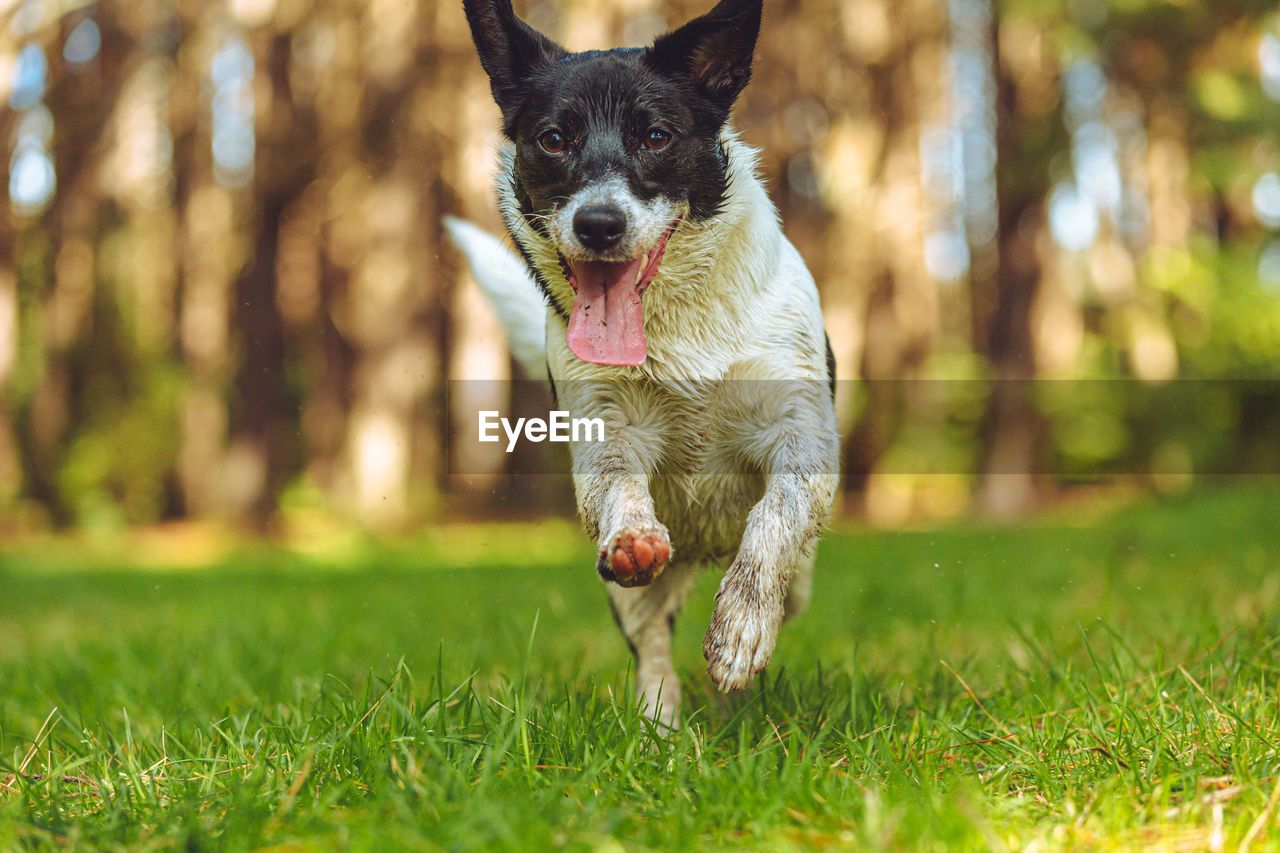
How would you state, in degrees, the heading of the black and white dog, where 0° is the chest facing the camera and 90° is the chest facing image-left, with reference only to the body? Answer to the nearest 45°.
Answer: approximately 0°
